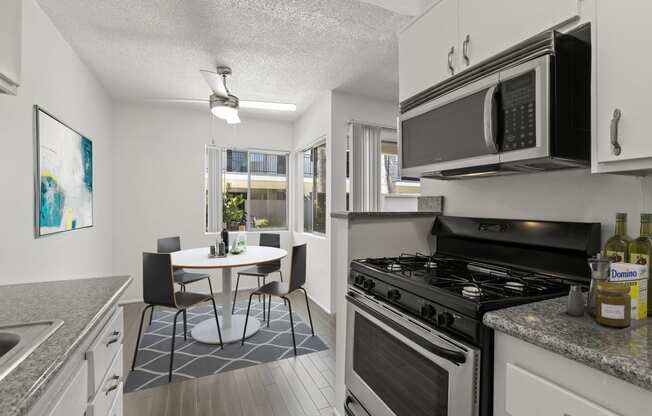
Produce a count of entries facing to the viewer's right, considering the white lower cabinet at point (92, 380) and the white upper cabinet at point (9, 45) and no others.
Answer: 2

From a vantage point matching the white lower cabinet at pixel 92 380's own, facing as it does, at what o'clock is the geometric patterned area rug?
The geometric patterned area rug is roughly at 10 o'clock from the white lower cabinet.

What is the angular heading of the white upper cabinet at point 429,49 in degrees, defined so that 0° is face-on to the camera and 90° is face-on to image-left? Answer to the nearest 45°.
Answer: approximately 45°

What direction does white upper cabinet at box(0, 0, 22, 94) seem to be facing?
to the viewer's right

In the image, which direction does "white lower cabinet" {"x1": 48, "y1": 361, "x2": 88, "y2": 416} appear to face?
to the viewer's right

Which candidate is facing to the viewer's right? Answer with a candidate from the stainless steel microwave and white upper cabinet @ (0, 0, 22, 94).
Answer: the white upper cabinet

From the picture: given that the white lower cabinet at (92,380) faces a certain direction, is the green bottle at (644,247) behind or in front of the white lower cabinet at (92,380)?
in front

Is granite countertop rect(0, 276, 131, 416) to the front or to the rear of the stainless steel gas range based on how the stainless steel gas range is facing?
to the front

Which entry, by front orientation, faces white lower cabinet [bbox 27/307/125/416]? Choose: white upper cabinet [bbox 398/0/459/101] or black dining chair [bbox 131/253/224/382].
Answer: the white upper cabinet

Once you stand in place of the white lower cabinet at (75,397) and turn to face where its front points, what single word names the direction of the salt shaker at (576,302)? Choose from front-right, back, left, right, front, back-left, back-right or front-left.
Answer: front-right

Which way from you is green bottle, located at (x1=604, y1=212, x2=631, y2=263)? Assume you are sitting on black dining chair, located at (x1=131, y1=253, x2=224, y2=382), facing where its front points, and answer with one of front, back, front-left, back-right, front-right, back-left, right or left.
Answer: right
